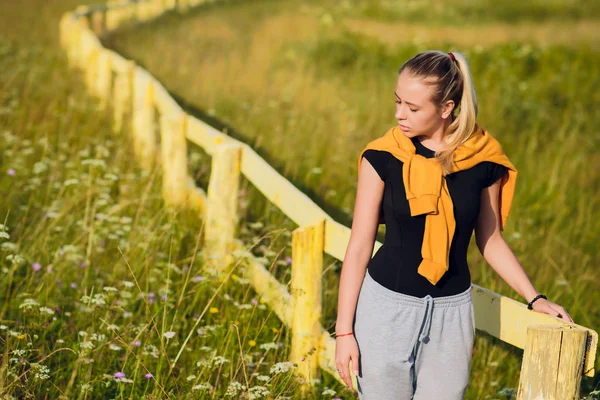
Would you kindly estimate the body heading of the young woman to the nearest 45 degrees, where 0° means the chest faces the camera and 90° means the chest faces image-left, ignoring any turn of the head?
approximately 0°

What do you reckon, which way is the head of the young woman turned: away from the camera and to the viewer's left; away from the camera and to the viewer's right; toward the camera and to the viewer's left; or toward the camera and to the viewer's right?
toward the camera and to the viewer's left

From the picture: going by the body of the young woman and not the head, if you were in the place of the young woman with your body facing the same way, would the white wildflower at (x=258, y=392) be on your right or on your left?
on your right
